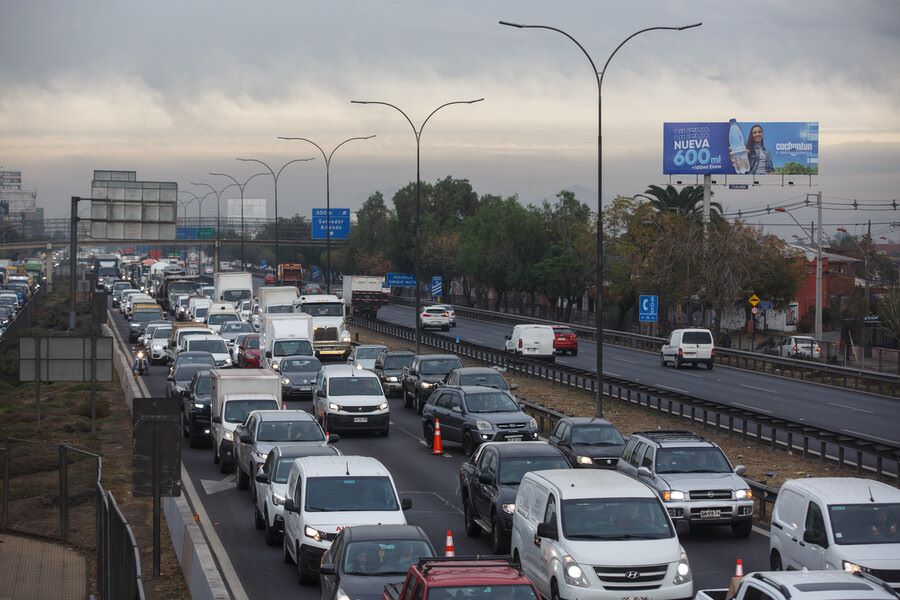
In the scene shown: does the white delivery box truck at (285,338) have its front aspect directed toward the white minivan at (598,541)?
yes

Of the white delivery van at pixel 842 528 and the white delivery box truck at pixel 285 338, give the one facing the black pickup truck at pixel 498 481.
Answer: the white delivery box truck at pixel 285 338

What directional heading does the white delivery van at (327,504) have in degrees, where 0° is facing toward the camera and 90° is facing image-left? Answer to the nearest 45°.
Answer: approximately 0°

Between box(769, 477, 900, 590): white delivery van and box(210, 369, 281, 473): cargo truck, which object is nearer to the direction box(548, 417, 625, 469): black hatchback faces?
the white delivery van

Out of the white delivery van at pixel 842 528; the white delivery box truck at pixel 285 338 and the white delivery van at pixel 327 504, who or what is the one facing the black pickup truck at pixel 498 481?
the white delivery box truck at pixel 285 338

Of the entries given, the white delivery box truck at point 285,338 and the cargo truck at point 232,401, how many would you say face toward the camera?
2

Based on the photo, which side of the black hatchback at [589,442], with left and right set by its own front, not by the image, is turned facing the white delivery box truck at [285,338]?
back

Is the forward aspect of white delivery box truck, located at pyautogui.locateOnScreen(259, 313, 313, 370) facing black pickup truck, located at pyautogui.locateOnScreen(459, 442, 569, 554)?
yes

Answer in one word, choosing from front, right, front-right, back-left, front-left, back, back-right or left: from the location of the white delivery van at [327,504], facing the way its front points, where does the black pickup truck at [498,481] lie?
back-left

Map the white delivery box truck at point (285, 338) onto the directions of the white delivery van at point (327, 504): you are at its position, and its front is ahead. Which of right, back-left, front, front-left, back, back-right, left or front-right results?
back

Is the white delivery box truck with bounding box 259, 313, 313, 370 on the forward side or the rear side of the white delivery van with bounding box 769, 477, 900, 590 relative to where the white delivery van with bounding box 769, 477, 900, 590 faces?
on the rear side
